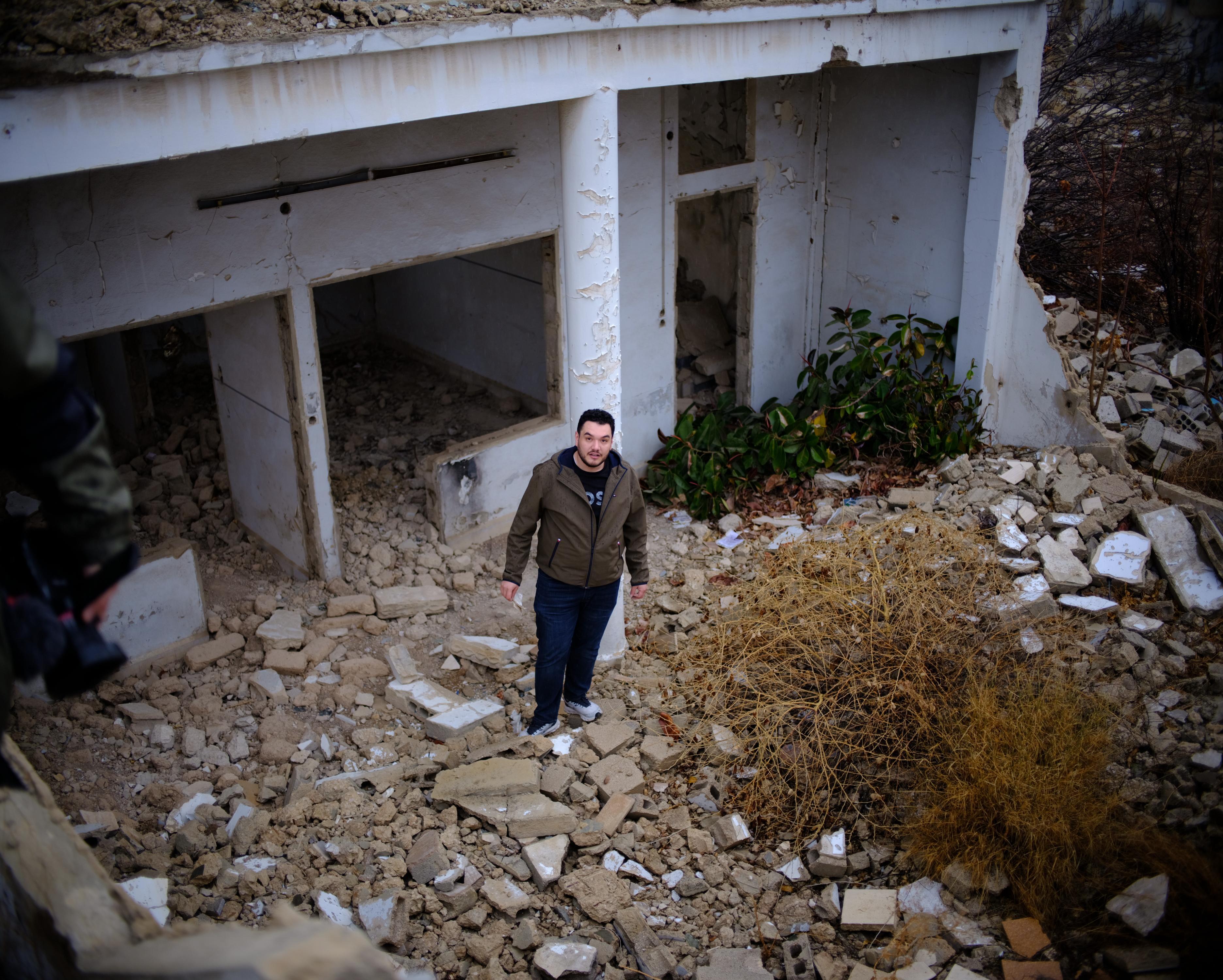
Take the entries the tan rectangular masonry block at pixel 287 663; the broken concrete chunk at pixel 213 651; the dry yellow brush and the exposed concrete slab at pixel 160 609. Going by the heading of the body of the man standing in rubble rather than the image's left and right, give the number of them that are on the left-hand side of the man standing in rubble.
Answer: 1

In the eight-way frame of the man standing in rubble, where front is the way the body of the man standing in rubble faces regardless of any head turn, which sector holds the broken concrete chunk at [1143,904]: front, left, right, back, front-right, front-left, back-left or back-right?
front-left

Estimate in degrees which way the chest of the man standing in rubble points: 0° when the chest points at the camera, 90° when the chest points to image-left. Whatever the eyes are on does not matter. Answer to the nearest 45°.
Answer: approximately 0°

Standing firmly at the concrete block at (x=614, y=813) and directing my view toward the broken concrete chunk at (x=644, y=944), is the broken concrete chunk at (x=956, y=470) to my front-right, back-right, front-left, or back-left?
back-left

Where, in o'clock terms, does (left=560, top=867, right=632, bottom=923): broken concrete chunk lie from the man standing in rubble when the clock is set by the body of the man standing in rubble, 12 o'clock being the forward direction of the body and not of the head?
The broken concrete chunk is roughly at 12 o'clock from the man standing in rubble.

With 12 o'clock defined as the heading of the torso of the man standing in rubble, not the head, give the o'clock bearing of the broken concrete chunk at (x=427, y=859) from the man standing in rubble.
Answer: The broken concrete chunk is roughly at 1 o'clock from the man standing in rubble.

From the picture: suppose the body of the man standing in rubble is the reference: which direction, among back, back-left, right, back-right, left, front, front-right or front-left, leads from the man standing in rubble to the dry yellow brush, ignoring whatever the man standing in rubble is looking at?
left

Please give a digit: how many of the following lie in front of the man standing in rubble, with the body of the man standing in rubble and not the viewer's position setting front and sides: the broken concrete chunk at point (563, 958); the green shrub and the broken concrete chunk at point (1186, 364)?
1

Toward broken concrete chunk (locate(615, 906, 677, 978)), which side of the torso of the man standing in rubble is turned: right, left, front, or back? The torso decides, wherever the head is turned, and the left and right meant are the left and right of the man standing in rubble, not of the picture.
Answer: front

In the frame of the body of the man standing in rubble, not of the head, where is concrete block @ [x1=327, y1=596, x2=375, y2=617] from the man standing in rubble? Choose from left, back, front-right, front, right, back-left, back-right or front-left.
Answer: back-right

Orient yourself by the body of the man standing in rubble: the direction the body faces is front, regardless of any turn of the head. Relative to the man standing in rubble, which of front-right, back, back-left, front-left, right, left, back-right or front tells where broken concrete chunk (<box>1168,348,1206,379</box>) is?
back-left
